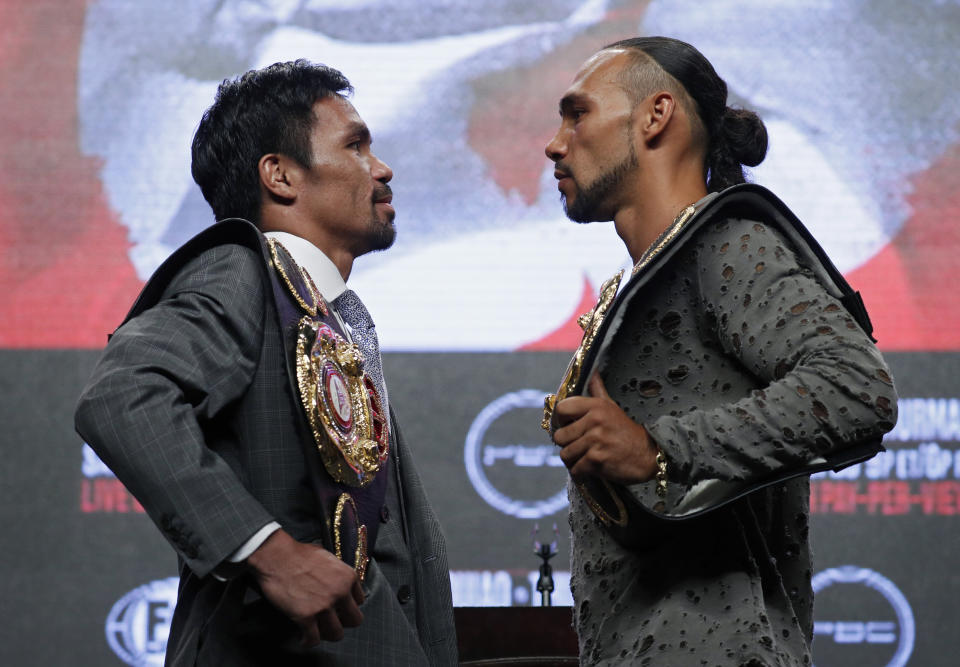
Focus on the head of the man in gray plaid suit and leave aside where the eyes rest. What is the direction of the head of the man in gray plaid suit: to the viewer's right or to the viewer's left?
to the viewer's right

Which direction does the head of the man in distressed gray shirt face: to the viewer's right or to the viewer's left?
to the viewer's left

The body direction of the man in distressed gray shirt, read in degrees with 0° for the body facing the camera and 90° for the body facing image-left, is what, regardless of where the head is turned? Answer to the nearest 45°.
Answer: approximately 90°
